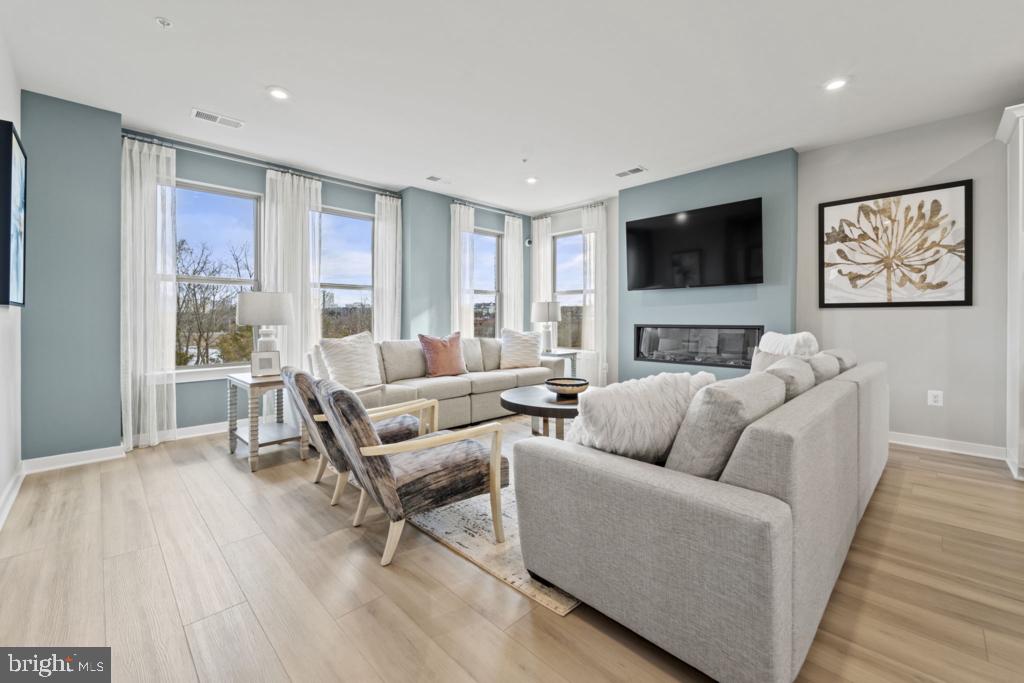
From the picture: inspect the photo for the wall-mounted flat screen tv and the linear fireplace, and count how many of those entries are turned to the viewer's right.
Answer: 0

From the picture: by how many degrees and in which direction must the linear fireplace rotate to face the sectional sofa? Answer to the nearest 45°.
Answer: approximately 45° to its left

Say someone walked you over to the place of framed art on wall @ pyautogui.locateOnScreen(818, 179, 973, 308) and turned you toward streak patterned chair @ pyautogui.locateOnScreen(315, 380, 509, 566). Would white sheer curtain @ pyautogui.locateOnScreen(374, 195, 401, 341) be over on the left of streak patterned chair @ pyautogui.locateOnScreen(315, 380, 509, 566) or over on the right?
right

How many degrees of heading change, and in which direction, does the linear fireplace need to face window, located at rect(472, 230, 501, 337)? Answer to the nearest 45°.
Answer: approximately 45° to its right

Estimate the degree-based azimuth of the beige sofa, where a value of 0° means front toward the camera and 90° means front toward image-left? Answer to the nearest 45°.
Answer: approximately 315°

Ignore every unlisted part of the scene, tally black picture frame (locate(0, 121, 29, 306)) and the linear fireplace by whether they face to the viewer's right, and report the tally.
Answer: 1

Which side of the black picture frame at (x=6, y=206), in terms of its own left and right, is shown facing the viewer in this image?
right

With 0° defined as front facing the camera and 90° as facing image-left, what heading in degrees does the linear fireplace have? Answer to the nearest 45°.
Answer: approximately 45°

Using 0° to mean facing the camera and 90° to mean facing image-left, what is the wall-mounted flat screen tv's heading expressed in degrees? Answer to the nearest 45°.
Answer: approximately 45°
